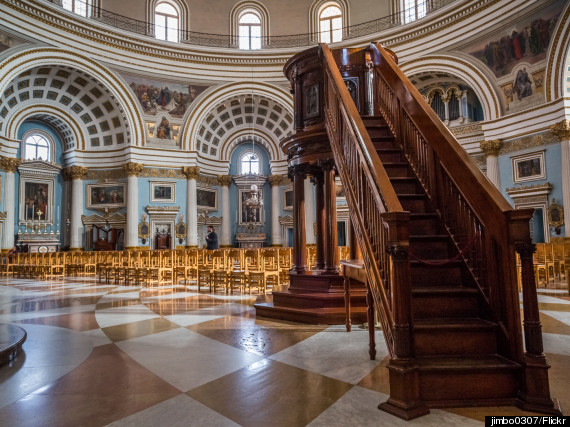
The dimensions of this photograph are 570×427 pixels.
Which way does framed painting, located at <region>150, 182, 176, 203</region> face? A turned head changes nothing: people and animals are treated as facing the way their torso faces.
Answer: toward the camera

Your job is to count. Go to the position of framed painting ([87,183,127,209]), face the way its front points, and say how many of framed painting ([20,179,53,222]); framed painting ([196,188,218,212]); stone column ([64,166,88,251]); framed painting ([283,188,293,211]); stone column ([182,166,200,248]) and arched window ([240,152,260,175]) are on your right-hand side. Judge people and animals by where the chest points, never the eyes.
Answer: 2

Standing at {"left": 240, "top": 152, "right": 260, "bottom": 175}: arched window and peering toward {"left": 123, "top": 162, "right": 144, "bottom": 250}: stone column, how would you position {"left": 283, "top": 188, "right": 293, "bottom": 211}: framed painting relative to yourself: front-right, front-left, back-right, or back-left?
back-left

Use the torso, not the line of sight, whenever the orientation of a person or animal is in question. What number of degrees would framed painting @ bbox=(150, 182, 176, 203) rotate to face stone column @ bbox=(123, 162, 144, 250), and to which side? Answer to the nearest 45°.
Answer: approximately 90° to its right

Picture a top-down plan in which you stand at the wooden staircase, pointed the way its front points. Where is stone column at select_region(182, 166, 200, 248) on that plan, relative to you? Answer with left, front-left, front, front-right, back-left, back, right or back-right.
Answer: back-right

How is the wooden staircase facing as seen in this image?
toward the camera

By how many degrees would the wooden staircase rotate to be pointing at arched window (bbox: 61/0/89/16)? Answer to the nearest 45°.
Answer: approximately 135° to its right

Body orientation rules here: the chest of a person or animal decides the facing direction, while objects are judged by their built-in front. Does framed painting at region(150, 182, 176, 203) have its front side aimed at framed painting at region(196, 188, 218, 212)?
no

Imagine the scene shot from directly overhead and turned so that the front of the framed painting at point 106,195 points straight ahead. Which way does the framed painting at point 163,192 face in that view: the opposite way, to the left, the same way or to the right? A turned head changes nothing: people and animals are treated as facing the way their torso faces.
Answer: the same way

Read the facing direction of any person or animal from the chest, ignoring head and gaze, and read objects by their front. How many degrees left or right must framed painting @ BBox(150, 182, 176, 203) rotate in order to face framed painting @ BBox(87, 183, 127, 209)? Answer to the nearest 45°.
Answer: approximately 90° to its right

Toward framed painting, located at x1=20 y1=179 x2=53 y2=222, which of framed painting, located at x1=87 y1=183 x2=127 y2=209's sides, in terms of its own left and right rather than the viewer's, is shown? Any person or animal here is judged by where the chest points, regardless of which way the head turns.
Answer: right

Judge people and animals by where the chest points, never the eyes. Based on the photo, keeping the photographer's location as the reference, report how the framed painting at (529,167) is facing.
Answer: facing the viewer and to the left of the viewer

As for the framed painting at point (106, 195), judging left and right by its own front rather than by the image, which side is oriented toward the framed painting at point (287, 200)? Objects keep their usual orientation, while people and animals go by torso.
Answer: left

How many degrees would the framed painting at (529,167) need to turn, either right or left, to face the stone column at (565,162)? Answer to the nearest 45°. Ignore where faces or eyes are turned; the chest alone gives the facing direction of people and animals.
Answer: approximately 90° to its left

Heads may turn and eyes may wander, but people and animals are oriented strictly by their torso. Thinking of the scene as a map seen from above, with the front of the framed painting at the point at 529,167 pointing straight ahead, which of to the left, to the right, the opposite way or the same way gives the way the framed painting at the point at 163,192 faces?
to the left
